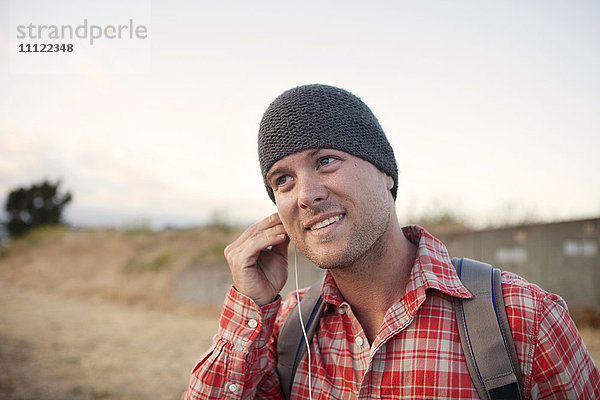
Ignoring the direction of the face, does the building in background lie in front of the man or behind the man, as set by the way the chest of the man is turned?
behind

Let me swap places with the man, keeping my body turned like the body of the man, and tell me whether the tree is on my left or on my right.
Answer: on my right

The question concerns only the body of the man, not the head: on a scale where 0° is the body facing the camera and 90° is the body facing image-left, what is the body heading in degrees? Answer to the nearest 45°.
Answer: approximately 45°

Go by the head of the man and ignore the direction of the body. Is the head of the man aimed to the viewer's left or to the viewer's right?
to the viewer's left
